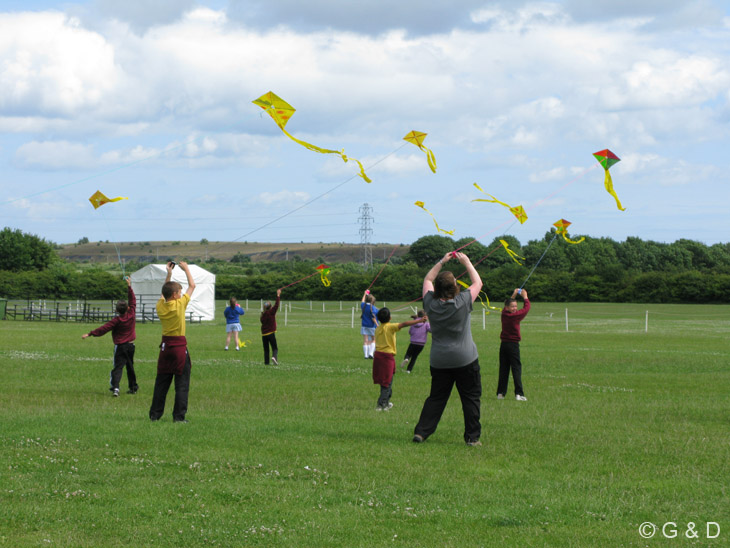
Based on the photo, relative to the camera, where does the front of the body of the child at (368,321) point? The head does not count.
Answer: away from the camera

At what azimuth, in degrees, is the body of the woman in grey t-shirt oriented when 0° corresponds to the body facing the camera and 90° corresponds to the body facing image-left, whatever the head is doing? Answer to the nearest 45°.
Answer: approximately 180°

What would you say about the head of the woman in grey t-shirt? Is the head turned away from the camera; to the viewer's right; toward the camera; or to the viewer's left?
away from the camera

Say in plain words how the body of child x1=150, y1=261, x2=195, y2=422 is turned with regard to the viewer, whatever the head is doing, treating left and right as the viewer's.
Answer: facing away from the viewer and to the right of the viewer
